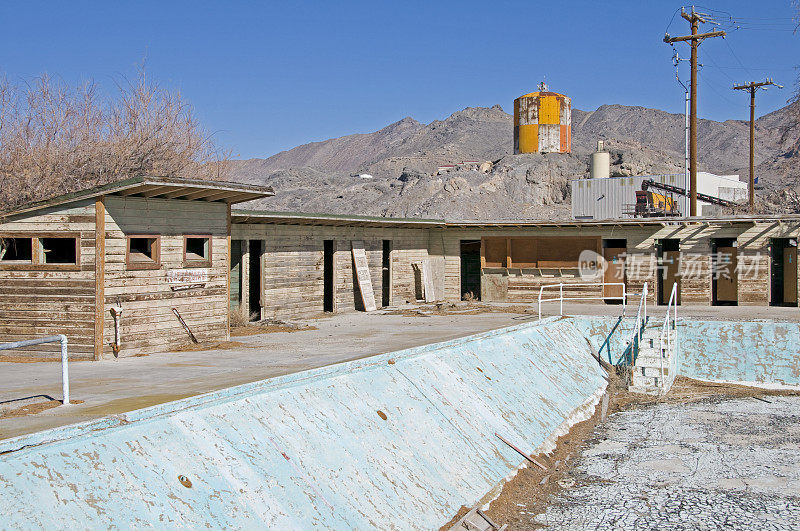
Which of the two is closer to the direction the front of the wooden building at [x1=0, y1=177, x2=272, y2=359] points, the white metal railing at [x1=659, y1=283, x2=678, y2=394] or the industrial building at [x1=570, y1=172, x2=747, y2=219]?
the white metal railing

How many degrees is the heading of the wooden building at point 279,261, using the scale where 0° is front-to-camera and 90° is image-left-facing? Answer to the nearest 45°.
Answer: approximately 0°

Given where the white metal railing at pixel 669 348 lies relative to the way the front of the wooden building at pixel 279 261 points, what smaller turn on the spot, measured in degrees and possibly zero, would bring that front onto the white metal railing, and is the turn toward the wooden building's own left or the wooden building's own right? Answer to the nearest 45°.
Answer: approximately 90° to the wooden building's own left

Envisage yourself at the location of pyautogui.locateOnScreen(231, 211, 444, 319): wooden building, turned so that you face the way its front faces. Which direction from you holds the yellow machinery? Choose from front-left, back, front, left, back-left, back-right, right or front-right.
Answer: left

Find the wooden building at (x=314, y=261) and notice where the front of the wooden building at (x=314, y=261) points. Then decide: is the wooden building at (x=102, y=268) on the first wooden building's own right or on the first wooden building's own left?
on the first wooden building's own right

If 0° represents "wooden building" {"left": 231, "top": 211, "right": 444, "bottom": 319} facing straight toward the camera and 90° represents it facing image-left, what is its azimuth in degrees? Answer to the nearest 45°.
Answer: approximately 315°

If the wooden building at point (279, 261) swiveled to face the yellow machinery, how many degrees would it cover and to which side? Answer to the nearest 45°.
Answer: approximately 135° to its left

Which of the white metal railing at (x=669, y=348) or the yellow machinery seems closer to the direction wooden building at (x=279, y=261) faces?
the white metal railing

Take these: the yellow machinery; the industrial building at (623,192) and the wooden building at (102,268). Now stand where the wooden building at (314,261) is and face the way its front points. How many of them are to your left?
2

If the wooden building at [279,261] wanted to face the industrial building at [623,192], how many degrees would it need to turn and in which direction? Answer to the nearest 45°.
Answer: approximately 135° to its left
